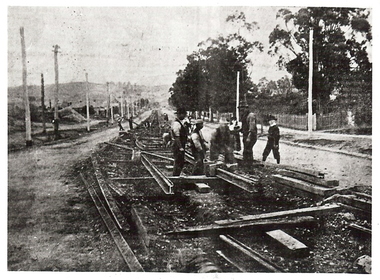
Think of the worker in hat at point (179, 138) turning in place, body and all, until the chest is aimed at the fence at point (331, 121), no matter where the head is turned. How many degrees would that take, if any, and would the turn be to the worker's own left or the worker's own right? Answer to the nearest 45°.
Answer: approximately 90° to the worker's own left

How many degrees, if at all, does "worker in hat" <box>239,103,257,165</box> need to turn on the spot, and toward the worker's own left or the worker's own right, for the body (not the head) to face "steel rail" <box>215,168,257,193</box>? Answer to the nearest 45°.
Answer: approximately 90° to the worker's own left

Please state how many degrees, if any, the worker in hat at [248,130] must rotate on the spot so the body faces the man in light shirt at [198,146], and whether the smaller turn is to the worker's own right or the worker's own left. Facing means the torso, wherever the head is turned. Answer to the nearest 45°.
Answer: approximately 45° to the worker's own left

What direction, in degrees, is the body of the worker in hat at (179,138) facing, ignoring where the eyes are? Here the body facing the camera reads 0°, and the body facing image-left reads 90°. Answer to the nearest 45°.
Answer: approximately 315°

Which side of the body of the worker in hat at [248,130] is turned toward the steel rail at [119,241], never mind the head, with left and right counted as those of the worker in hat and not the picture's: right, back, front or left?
left

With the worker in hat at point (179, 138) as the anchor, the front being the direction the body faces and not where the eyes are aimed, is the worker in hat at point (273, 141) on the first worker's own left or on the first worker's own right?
on the first worker's own left

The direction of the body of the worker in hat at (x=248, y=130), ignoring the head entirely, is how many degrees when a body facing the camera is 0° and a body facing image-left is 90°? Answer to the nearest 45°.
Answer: approximately 90°

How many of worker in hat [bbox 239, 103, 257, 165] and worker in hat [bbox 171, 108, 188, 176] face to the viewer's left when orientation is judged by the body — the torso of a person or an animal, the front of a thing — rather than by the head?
1
